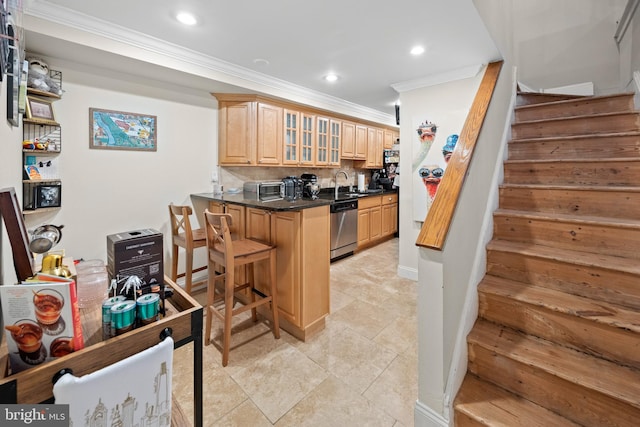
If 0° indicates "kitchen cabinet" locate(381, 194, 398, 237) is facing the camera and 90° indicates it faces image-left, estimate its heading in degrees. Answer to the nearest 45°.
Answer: approximately 315°

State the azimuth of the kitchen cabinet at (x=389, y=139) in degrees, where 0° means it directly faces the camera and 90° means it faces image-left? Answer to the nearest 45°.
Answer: approximately 315°

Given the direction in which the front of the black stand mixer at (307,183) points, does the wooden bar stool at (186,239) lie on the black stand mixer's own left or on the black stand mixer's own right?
on the black stand mixer's own right

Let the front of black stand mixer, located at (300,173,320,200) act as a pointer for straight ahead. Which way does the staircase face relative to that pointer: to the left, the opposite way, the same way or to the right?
to the right

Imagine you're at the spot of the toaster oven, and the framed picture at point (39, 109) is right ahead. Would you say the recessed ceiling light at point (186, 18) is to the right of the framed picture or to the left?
left

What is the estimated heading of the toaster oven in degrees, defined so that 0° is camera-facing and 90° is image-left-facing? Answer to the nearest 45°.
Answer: approximately 315°

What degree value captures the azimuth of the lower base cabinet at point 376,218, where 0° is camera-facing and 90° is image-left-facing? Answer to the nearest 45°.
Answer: approximately 315°

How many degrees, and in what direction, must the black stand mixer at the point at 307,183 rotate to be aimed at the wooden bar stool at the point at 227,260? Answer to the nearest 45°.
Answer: approximately 45° to its right
